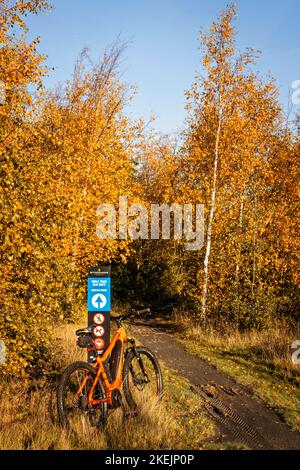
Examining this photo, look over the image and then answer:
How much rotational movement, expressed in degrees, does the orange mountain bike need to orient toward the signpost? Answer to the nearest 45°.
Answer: approximately 45° to its left

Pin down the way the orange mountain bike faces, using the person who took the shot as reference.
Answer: facing away from the viewer and to the right of the viewer
